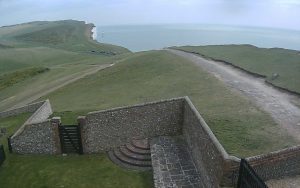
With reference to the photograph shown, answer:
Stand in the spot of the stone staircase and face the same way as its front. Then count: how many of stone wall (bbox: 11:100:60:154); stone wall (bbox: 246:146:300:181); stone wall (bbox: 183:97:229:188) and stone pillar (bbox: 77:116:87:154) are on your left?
2

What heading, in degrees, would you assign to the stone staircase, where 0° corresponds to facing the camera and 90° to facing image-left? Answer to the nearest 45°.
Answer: approximately 45°

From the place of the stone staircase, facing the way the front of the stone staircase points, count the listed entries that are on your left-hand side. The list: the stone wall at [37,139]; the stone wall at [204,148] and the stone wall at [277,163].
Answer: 2

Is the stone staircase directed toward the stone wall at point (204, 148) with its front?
no

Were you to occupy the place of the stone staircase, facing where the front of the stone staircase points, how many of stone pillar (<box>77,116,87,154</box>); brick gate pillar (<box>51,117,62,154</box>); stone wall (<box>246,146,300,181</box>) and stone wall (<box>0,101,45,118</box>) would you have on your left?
1

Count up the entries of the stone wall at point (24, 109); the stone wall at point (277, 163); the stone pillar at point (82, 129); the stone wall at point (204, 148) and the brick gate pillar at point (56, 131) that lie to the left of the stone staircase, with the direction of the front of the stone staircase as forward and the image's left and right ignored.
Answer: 2

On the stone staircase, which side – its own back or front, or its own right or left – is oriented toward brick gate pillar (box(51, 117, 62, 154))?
right

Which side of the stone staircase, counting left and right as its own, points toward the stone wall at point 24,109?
right

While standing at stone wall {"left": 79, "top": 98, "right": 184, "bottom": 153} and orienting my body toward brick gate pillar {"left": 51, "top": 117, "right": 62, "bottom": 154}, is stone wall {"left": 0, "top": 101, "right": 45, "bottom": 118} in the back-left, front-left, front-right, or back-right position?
front-right

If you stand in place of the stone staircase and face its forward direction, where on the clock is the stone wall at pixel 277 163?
The stone wall is roughly at 9 o'clock from the stone staircase.

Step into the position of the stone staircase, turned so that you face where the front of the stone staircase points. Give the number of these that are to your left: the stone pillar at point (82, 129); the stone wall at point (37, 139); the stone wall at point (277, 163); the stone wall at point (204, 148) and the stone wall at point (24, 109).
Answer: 2

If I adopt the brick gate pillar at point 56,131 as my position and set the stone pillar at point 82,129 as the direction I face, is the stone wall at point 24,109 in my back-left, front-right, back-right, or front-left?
back-left

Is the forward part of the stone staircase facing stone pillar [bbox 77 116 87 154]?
no

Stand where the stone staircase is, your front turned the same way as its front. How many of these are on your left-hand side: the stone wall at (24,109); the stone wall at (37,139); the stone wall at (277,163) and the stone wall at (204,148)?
2
